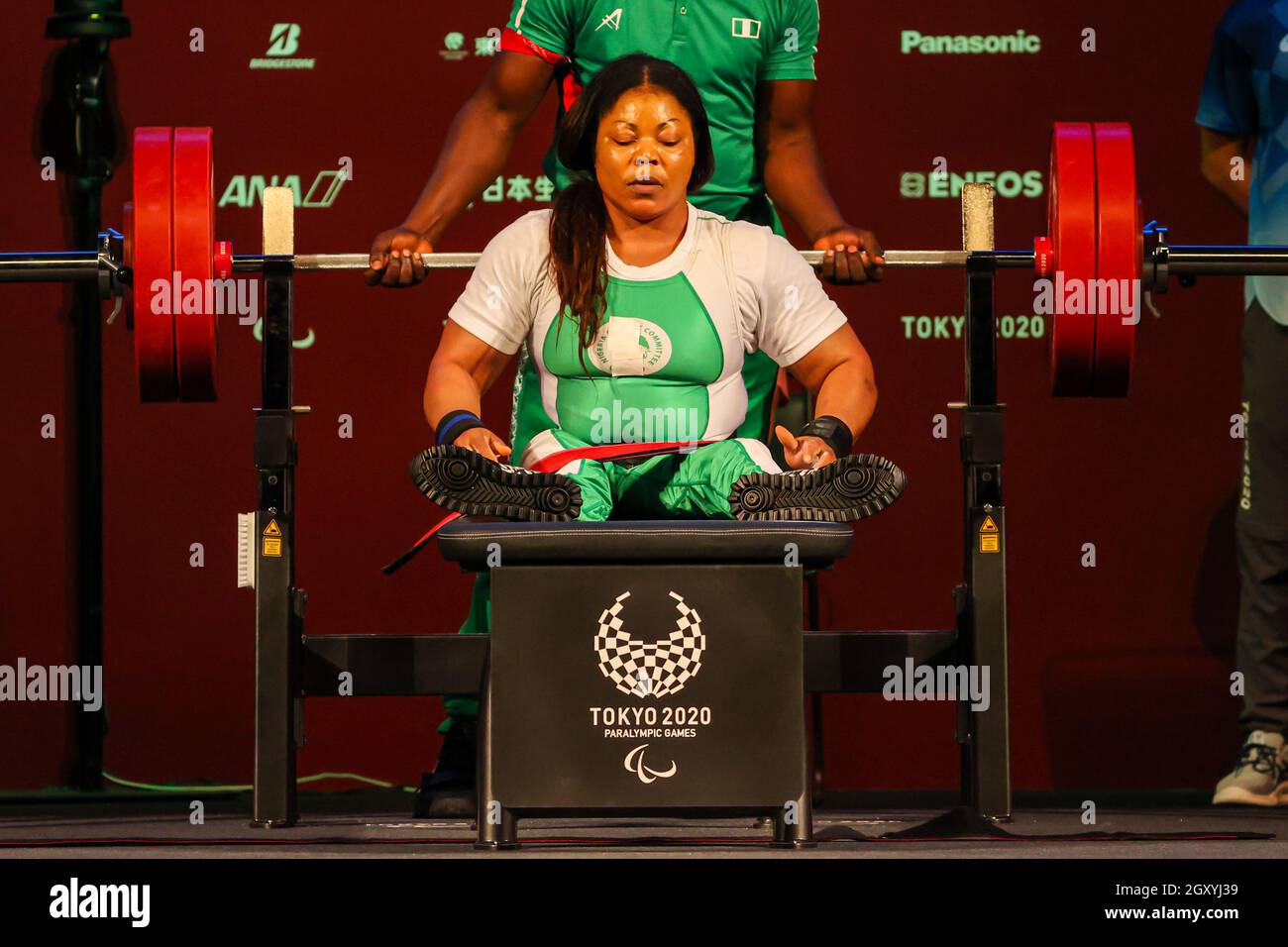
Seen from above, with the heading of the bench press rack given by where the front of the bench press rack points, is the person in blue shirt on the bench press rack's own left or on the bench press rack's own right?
on the bench press rack's own left

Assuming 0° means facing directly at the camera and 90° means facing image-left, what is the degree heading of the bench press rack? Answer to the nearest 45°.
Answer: approximately 0°
